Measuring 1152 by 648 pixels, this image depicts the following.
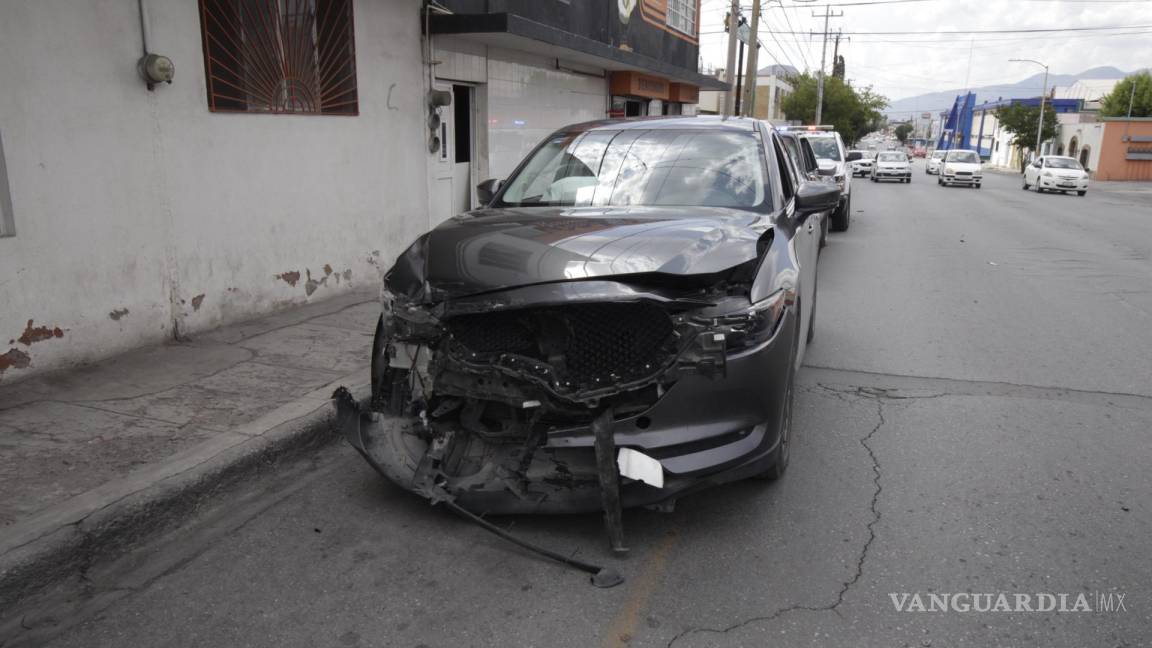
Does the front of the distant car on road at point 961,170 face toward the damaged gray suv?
yes

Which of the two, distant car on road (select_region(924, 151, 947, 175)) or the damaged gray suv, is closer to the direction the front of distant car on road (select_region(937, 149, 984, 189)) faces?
the damaged gray suv

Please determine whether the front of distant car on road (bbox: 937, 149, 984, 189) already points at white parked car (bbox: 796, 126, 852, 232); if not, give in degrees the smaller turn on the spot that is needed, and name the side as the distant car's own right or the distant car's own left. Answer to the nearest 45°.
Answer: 0° — it already faces it

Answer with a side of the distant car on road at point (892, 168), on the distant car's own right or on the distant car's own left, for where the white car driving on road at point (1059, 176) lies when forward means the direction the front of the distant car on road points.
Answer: on the distant car's own left

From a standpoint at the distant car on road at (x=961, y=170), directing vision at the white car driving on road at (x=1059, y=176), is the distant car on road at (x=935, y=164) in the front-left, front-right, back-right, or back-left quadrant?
back-left

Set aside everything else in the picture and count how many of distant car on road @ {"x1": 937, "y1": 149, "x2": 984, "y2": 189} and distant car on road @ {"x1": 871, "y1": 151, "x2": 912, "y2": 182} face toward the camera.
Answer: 2

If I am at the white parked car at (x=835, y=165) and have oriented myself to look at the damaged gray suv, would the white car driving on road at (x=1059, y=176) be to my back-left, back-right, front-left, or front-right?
back-left

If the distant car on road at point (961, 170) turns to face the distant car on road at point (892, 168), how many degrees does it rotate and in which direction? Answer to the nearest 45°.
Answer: approximately 90° to its right

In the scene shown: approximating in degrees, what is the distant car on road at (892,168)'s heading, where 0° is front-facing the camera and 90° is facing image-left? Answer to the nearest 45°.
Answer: approximately 0°

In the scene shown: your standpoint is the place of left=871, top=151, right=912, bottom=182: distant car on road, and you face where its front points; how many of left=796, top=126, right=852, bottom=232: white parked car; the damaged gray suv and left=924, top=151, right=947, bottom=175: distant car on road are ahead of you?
2

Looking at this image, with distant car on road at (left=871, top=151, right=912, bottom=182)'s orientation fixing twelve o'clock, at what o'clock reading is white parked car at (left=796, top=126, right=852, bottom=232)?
The white parked car is roughly at 12 o'clock from the distant car on road.

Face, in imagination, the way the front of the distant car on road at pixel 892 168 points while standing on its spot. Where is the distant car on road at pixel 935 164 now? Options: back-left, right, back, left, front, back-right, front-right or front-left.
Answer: back
